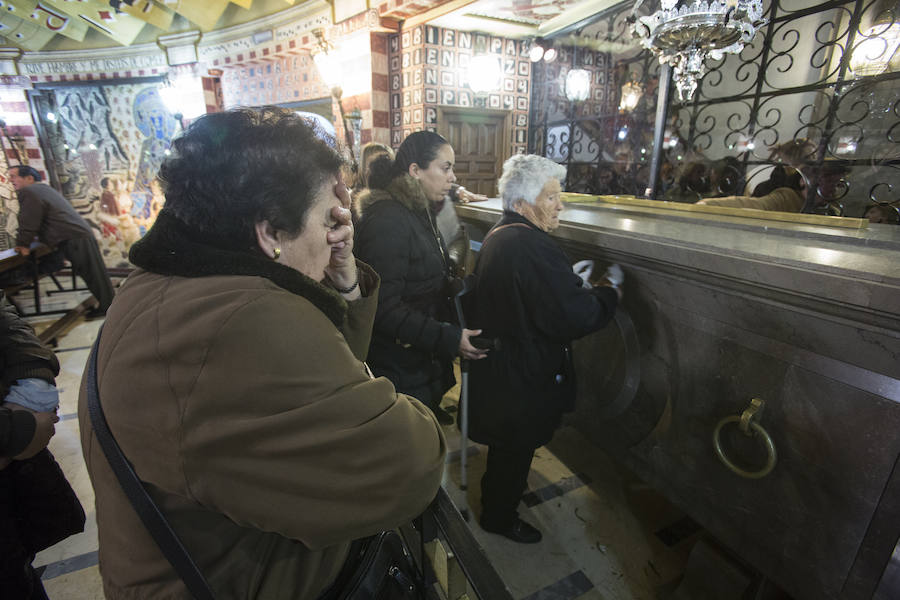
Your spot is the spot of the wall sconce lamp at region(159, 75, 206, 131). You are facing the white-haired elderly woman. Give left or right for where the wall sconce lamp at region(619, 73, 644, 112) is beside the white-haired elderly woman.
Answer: left

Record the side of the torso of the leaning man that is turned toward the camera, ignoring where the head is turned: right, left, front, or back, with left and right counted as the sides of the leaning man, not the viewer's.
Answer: left

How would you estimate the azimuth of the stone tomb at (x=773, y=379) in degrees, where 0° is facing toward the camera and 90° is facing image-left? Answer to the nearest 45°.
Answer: approximately 45°

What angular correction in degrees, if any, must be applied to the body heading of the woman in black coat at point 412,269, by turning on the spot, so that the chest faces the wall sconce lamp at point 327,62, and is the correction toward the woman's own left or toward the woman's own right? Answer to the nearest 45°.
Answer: approximately 90° to the woman's own left

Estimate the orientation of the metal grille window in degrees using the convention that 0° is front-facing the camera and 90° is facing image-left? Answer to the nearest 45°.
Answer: approximately 45°

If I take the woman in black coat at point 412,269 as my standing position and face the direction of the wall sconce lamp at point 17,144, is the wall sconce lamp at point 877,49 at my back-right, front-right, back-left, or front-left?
back-right

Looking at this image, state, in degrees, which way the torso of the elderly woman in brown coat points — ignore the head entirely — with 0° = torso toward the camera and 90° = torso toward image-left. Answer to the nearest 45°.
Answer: approximately 225°

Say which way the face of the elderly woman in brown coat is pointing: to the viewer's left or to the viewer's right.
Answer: to the viewer's right

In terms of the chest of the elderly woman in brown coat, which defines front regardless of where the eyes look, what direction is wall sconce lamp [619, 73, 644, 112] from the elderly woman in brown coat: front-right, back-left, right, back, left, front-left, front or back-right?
front

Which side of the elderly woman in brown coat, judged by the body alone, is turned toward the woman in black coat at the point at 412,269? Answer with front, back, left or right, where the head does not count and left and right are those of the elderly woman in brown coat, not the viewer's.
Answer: front

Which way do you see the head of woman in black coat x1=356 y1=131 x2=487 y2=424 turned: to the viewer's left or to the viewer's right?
to the viewer's right

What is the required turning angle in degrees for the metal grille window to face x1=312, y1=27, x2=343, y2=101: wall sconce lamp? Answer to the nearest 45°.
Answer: approximately 45° to its right

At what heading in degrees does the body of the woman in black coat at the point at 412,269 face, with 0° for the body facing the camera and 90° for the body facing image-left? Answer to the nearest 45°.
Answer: approximately 270°
